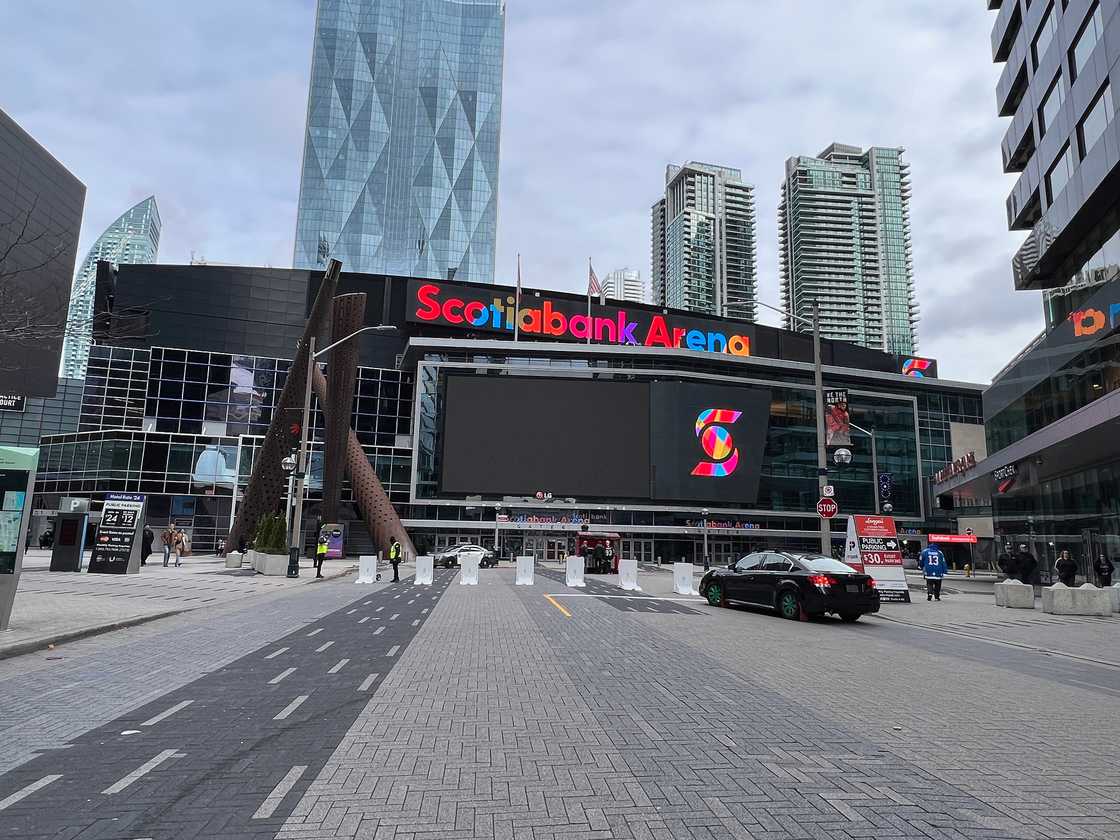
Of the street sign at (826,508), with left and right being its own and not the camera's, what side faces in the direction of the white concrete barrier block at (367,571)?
right

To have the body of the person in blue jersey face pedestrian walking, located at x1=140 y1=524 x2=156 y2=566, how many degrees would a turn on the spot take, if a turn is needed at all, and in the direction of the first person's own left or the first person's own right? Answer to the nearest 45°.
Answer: approximately 90° to the first person's own left

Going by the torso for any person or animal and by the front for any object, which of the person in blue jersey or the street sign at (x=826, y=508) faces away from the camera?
the person in blue jersey

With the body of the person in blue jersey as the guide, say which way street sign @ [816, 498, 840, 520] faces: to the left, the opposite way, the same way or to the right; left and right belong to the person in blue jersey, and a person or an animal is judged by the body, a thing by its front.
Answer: the opposite way

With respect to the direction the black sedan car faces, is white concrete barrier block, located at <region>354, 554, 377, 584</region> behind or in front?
in front

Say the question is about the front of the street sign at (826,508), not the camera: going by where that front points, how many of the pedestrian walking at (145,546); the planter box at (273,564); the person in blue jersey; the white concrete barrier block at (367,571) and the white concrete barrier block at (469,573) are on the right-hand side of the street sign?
4

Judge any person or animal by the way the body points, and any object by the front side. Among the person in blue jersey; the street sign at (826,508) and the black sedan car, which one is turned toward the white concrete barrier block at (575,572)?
the black sedan car

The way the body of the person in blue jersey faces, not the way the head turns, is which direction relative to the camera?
away from the camera

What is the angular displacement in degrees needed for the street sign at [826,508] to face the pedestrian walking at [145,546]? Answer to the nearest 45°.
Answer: approximately 90° to its right

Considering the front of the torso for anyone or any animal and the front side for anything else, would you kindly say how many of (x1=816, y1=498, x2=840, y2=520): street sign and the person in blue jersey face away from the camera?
1

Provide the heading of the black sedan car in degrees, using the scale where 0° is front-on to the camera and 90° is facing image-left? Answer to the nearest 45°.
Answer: approximately 135°

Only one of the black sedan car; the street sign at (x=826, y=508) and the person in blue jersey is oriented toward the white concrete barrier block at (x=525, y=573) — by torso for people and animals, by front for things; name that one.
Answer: the black sedan car

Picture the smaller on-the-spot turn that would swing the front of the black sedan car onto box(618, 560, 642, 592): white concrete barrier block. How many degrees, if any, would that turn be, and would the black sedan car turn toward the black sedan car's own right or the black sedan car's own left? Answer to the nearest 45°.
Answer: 0° — it already faces it

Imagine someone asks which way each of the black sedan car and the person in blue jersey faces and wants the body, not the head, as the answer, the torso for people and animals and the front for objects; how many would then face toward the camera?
0

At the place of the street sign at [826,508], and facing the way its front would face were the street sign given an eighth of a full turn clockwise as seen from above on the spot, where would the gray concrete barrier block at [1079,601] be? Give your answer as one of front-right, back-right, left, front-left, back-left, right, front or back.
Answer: back-left

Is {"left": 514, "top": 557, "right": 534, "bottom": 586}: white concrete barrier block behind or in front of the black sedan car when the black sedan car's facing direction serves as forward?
in front
